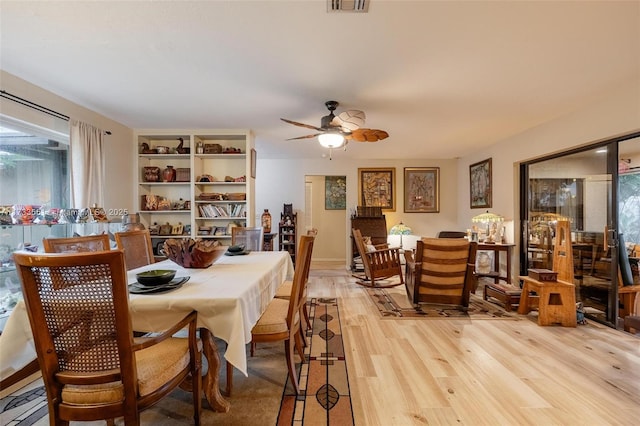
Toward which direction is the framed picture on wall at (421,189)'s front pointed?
toward the camera

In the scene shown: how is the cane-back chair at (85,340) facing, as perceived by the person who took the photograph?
facing away from the viewer and to the right of the viewer

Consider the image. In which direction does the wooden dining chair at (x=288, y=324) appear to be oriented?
to the viewer's left

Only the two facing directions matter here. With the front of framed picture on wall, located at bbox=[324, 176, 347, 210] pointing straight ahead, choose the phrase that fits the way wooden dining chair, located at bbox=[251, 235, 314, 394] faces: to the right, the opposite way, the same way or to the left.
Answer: to the right

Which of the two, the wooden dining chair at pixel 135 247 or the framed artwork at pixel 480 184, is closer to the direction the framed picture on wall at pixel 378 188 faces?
the wooden dining chair

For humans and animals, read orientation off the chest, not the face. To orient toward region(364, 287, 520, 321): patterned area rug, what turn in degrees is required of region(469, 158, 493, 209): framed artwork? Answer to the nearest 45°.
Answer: approximately 45° to its left

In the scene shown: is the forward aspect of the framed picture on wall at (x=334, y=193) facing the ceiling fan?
yes

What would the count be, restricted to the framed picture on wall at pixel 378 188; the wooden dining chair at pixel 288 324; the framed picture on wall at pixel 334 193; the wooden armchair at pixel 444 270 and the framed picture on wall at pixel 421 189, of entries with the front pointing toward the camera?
3

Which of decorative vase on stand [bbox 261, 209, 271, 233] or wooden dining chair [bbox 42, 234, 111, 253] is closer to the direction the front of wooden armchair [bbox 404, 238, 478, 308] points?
the decorative vase on stand

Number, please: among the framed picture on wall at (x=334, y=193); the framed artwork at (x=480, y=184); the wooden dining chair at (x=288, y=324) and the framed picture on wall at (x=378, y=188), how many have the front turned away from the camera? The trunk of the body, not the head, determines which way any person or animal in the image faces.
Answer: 0

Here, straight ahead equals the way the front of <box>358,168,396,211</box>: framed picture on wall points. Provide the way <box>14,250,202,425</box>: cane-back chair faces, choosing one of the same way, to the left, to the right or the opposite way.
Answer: the opposite way

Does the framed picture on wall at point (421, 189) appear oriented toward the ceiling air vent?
yes

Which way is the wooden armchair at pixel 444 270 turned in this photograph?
away from the camera

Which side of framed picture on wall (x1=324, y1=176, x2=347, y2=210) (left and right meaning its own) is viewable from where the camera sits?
front

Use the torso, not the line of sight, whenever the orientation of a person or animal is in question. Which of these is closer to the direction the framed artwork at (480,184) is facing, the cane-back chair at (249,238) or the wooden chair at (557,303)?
the cane-back chair

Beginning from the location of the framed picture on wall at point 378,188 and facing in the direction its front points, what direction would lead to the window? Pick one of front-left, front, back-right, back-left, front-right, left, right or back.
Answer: front-right

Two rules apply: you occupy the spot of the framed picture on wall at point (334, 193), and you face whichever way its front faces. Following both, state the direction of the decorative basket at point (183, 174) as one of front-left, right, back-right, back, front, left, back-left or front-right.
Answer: front-right

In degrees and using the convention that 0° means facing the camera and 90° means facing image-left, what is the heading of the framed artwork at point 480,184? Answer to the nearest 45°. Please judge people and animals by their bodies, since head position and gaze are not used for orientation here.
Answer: approximately 45°

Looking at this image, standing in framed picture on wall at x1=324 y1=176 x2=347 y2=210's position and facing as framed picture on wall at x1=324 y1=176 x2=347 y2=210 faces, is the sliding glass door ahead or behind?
ahead
